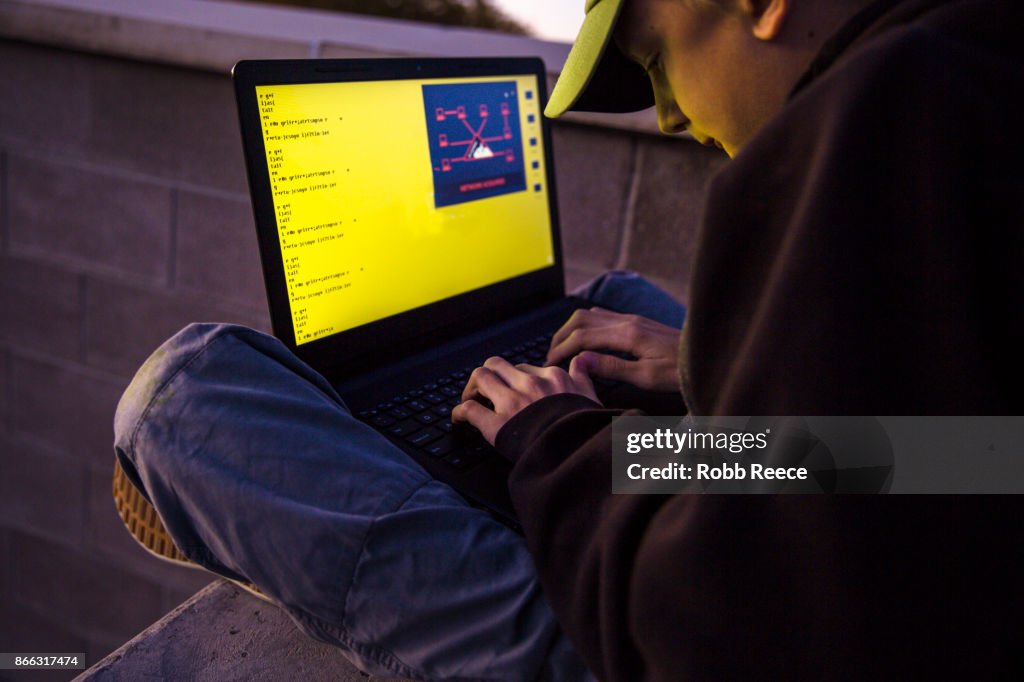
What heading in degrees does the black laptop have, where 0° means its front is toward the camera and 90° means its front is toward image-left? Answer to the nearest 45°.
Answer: approximately 315°
